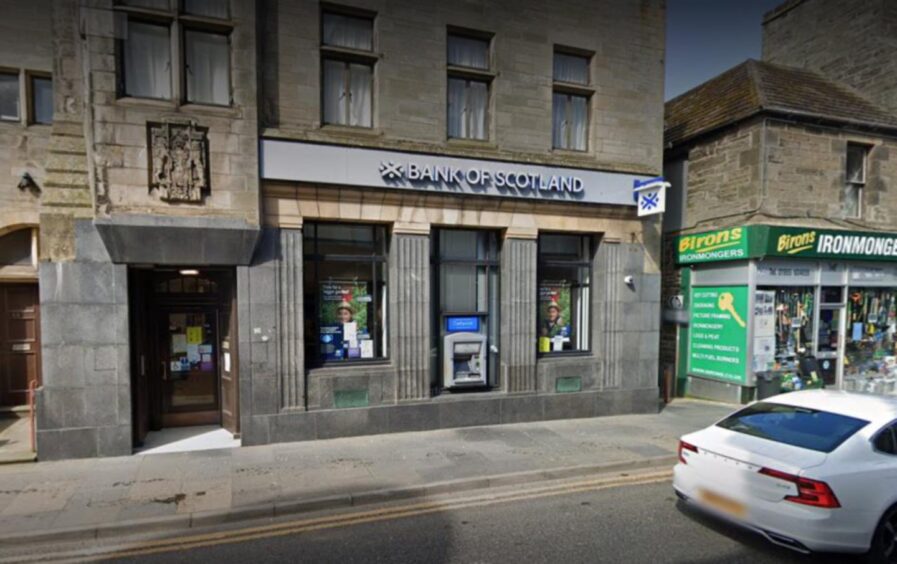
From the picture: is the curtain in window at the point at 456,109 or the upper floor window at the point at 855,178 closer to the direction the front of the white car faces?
the upper floor window

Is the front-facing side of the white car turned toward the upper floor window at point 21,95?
no

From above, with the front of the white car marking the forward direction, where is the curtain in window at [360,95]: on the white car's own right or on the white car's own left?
on the white car's own left

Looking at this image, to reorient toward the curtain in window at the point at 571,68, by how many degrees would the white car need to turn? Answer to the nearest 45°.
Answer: approximately 90° to its left

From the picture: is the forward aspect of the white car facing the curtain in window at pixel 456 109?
no

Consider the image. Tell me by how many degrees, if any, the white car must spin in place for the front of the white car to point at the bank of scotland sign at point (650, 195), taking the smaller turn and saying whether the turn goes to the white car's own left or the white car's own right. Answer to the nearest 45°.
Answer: approximately 90° to the white car's own left

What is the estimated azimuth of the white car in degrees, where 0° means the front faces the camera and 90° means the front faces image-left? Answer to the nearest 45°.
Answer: approximately 225°

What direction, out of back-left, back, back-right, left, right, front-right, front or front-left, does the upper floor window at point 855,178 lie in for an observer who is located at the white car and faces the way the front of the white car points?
front-left

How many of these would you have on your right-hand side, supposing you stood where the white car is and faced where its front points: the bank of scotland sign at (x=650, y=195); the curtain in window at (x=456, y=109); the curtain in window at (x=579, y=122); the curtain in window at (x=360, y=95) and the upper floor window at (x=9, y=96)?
0

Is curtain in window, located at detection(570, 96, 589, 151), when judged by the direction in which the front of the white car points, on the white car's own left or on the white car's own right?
on the white car's own left

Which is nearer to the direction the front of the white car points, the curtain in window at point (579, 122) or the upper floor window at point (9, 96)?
the curtain in window

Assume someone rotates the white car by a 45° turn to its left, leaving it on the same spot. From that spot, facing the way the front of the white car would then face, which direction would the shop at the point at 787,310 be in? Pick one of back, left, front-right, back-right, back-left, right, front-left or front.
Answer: front

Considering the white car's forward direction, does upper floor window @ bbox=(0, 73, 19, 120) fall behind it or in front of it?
behind

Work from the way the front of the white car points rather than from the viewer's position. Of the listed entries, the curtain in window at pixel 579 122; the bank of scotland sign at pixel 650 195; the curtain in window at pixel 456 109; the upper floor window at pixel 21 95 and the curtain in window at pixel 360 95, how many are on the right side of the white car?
0

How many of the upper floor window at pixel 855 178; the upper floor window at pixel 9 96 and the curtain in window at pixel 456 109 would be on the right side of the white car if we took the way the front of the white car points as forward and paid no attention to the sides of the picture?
0
